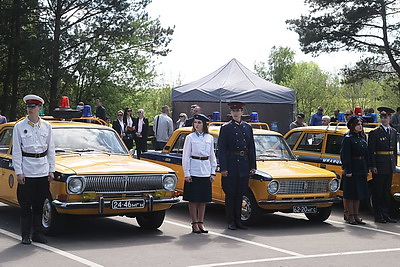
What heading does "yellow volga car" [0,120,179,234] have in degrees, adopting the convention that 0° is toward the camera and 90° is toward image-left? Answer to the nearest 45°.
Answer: approximately 315°

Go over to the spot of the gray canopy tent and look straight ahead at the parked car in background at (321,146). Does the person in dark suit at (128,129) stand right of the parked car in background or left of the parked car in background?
right

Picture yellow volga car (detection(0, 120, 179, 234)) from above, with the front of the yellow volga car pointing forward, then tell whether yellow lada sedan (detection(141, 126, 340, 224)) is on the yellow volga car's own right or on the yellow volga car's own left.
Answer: on the yellow volga car's own left

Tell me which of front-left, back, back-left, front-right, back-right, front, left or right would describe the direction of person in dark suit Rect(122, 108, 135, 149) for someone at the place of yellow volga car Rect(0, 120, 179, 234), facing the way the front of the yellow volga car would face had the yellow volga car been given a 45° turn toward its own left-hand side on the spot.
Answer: left

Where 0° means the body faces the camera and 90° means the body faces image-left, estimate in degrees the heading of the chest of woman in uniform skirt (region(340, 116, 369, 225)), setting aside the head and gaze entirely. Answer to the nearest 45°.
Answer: approximately 315°

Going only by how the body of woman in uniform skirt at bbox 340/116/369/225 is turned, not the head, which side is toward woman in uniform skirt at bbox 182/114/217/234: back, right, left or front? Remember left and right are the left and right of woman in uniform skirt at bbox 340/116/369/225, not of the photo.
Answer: right

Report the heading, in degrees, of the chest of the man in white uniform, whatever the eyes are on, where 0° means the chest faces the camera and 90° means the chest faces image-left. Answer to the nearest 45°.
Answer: approximately 0°
